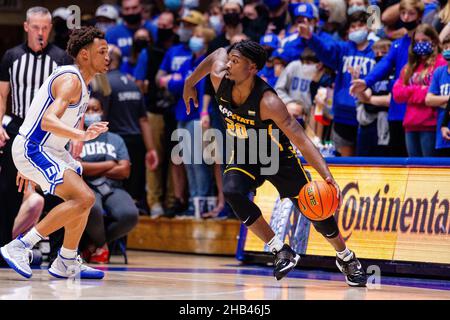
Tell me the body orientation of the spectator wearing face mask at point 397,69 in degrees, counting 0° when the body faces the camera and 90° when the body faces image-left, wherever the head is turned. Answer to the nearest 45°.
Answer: approximately 45°

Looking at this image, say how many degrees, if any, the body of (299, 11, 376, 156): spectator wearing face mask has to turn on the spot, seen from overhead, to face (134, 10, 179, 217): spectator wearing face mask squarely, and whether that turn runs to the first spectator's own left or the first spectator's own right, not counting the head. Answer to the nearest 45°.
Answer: approximately 135° to the first spectator's own right

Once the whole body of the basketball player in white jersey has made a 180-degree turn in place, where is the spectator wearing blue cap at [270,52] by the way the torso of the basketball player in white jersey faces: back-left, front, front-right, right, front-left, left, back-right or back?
back-right

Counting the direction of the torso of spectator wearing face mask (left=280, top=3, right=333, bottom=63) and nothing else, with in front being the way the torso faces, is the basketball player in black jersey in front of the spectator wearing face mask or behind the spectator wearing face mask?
in front

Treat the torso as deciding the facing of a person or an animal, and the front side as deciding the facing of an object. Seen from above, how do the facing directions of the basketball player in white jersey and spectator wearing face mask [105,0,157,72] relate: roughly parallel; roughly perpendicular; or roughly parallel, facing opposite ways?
roughly perpendicular

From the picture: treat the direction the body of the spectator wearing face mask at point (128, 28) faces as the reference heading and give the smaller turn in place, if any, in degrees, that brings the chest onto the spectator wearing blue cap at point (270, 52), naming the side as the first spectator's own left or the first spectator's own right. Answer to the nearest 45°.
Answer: approximately 45° to the first spectator's own left

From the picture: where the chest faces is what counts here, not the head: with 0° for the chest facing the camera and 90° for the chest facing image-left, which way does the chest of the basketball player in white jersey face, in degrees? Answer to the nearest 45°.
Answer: approximately 270°

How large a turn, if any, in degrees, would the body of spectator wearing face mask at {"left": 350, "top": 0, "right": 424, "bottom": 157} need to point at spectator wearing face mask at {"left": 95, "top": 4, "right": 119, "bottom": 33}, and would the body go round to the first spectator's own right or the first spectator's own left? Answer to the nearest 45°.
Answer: approximately 90° to the first spectator's own right

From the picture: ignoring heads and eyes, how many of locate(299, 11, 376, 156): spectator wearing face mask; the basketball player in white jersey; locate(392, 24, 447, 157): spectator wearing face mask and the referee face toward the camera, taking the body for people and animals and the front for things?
3

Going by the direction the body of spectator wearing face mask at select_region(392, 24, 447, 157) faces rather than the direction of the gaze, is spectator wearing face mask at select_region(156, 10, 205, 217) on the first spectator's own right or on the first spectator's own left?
on the first spectator's own right

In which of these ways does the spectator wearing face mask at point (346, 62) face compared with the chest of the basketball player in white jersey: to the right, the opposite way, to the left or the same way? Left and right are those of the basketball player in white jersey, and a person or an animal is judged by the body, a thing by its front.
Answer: to the right

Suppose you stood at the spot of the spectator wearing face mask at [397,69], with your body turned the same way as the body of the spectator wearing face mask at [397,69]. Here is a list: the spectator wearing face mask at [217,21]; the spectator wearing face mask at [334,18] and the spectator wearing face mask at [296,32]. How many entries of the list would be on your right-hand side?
3

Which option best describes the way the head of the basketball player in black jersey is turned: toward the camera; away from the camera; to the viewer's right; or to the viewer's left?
to the viewer's left
